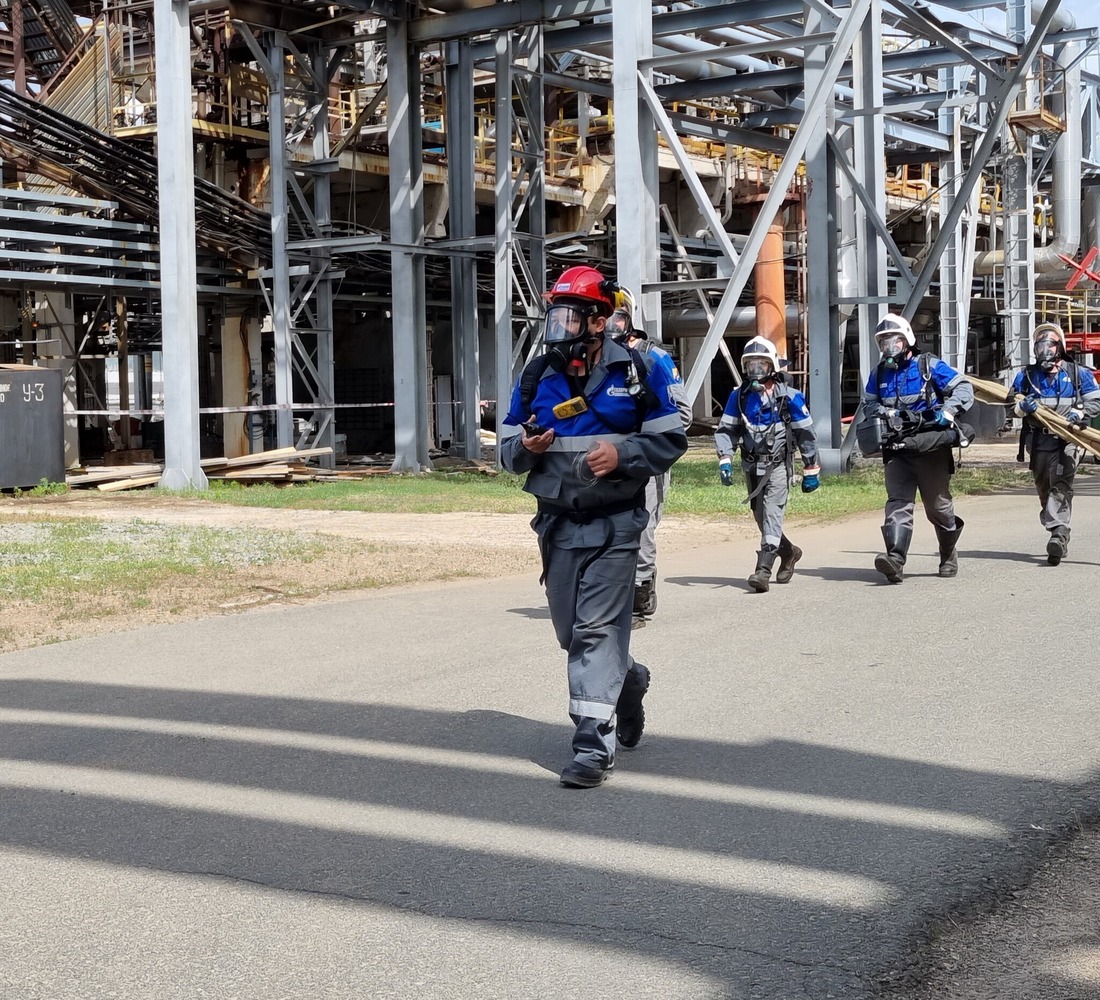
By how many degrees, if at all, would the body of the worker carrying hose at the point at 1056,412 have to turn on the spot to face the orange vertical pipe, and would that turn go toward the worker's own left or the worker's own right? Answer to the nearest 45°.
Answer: approximately 180°

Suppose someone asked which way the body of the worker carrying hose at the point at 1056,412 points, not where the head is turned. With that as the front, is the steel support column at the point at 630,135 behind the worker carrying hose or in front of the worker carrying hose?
behind

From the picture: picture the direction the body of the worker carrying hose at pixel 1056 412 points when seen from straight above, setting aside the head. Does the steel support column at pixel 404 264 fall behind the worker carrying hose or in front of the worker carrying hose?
behind

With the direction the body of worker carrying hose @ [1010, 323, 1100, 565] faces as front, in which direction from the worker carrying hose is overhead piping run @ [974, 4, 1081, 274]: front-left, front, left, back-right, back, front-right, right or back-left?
back

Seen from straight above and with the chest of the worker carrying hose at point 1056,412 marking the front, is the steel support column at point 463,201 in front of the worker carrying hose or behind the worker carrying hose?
behind

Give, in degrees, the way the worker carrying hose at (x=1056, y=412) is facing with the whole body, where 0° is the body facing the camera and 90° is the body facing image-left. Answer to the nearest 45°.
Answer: approximately 0°
